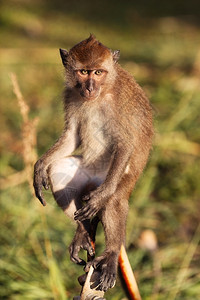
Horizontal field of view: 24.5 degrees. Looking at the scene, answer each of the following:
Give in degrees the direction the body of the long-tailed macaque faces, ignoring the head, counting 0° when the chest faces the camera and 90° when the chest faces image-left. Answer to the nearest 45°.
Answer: approximately 45°
